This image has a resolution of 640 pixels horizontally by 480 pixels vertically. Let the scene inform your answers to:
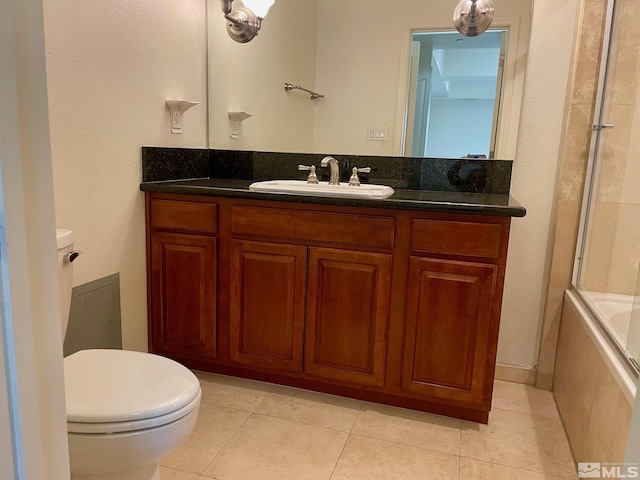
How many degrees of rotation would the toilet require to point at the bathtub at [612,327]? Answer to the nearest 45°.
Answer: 0° — it already faces it

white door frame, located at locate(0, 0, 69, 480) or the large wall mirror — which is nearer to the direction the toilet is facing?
the large wall mirror

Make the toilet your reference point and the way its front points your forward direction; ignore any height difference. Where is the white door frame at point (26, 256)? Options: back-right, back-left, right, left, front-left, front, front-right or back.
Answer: right

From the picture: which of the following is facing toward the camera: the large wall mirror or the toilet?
the large wall mirror

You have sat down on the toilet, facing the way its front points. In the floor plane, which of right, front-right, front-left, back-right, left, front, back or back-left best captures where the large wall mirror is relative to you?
front-left

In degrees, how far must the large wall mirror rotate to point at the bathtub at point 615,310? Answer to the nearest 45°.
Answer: approximately 45° to its left

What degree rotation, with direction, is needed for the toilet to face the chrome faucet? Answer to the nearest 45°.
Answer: approximately 45° to its left

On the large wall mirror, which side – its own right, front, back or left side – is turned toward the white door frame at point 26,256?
front

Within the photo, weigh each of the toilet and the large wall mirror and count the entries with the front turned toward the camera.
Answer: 1

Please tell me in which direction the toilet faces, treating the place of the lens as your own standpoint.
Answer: facing to the right of the viewer

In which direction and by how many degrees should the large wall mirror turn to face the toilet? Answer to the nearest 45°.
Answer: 0° — it already faces it

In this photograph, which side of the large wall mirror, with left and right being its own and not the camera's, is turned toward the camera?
front

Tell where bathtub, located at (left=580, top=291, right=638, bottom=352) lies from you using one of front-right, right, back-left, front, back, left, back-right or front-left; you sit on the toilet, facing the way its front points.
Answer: front

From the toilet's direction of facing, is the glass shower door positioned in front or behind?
in front

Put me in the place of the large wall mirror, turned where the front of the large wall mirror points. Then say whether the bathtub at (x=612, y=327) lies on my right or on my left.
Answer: on my left
